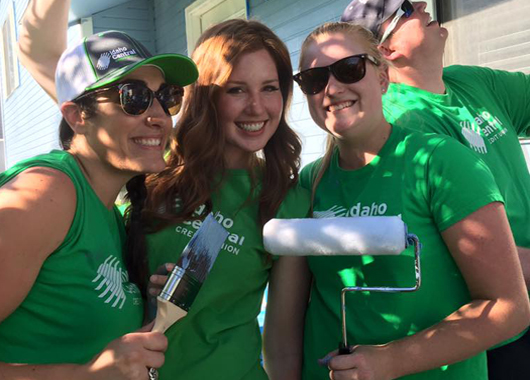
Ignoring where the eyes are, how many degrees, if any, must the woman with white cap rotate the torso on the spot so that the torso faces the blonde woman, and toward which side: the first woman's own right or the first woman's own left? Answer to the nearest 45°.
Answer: approximately 45° to the first woman's own left

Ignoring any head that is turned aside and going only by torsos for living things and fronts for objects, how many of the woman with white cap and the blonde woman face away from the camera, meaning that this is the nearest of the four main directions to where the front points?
0

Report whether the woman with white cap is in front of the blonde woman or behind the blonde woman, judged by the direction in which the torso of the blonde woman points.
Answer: in front

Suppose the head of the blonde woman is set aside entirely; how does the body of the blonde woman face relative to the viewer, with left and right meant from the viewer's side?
facing the viewer and to the left of the viewer

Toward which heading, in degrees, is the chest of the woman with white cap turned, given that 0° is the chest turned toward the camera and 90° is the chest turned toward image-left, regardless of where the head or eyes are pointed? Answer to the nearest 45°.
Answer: approximately 315°
